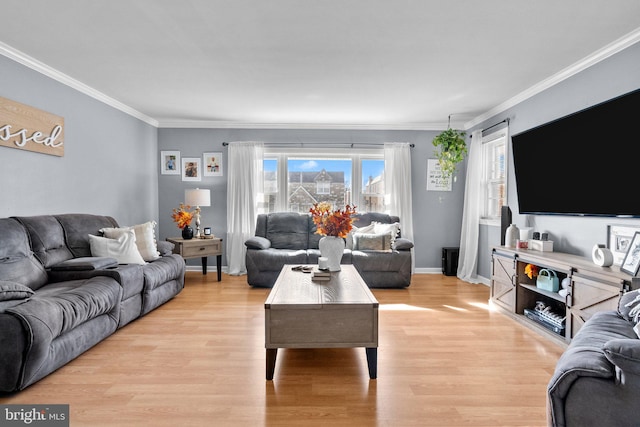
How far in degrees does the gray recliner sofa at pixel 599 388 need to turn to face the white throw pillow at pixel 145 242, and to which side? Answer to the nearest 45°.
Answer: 0° — it already faces it

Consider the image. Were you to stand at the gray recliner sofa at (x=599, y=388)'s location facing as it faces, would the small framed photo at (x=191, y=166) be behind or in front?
in front

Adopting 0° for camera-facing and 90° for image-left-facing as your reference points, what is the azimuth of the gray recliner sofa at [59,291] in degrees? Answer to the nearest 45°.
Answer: approximately 315°

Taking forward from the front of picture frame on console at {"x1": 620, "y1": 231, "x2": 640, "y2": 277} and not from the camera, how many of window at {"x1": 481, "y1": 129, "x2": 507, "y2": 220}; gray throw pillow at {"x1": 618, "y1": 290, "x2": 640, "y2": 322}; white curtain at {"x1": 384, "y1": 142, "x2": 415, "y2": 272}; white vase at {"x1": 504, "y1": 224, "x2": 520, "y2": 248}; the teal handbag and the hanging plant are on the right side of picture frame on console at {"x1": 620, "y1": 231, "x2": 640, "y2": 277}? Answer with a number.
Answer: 5

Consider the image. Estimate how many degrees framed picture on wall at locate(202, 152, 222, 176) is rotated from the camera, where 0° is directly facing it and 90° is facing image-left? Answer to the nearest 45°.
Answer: approximately 0°

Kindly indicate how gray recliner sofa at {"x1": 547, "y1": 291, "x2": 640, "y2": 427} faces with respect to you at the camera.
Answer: facing to the left of the viewer

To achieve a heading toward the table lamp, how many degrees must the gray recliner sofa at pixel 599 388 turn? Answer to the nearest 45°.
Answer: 0° — it already faces it

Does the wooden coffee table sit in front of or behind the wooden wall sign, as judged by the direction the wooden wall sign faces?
in front

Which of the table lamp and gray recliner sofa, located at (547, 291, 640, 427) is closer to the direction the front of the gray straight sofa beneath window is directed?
the gray recliner sofa

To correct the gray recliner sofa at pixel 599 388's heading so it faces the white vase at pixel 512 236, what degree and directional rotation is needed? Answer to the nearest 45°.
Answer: approximately 90° to its right
